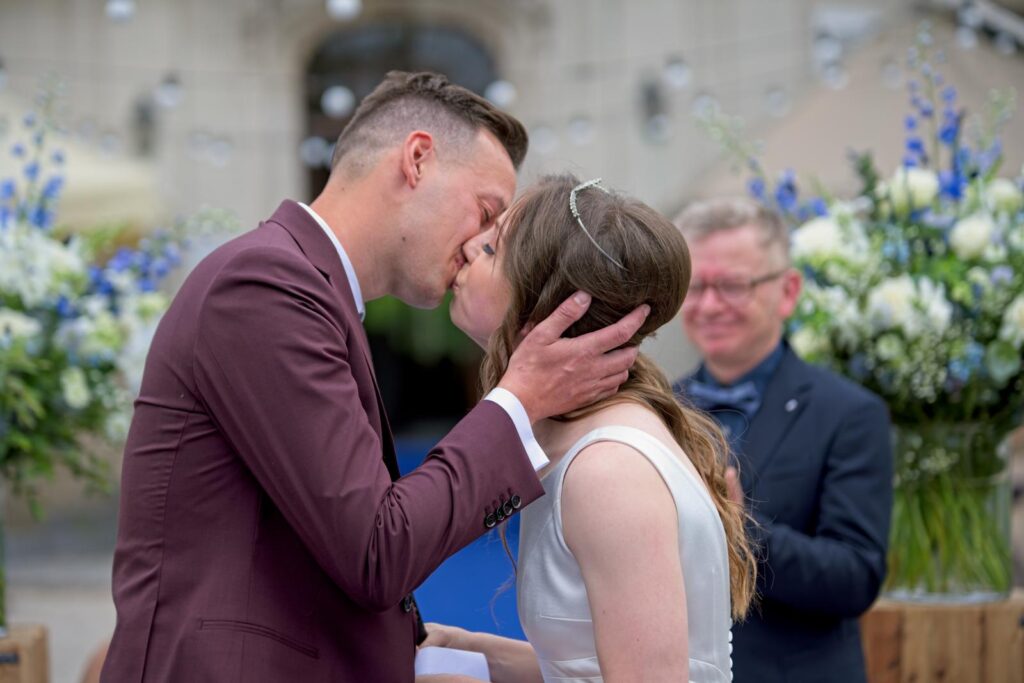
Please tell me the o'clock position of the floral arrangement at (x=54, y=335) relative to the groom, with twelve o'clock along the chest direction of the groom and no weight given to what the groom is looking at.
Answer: The floral arrangement is roughly at 8 o'clock from the groom.

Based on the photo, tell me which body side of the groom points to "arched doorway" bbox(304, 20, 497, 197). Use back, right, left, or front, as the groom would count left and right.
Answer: left

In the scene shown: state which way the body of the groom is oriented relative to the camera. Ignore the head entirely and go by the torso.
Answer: to the viewer's right

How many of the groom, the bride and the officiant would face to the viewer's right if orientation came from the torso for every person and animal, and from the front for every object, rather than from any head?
1

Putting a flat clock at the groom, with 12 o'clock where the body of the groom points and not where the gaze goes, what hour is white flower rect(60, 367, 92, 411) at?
The white flower is roughly at 8 o'clock from the groom.

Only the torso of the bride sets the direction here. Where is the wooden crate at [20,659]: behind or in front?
in front

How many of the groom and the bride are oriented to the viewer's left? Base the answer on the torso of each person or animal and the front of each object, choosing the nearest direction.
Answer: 1

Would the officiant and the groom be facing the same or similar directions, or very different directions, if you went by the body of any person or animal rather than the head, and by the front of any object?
very different directions

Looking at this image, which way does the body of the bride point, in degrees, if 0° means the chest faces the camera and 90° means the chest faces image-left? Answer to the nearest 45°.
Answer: approximately 90°

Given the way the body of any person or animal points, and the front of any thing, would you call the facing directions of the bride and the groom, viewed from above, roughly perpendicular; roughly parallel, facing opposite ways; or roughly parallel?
roughly parallel, facing opposite ways

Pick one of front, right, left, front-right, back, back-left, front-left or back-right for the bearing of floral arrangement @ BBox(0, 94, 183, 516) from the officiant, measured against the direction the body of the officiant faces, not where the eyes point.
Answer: front-right

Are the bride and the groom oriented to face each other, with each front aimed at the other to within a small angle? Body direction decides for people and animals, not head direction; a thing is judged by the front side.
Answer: yes

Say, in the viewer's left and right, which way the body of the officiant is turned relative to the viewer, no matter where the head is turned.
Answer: facing the viewer and to the left of the viewer

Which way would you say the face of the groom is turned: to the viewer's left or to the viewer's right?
to the viewer's right
